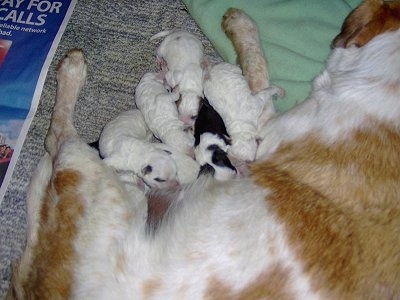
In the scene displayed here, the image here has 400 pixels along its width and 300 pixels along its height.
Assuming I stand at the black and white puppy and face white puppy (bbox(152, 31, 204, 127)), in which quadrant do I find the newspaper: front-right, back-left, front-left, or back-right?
front-left

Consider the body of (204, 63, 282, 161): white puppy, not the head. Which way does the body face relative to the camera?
toward the camera

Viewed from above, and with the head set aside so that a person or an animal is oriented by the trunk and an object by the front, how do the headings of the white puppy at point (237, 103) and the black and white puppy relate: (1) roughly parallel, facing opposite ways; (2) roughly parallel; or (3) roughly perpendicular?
roughly parallel

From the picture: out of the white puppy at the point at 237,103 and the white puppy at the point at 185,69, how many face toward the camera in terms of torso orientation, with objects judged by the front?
2

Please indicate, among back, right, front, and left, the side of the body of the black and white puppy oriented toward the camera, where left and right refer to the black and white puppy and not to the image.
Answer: front

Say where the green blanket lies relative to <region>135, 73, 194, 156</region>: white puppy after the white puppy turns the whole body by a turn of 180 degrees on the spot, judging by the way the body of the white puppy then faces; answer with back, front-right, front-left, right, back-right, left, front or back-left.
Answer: right

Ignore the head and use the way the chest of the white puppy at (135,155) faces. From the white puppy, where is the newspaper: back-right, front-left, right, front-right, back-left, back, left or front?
back

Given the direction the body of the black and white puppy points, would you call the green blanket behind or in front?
behind

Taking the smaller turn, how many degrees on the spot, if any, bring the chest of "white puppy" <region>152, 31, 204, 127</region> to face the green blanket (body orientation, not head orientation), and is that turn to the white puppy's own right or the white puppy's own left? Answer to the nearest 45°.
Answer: approximately 135° to the white puppy's own left

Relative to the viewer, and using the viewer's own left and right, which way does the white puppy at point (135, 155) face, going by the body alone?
facing the viewer and to the right of the viewer
